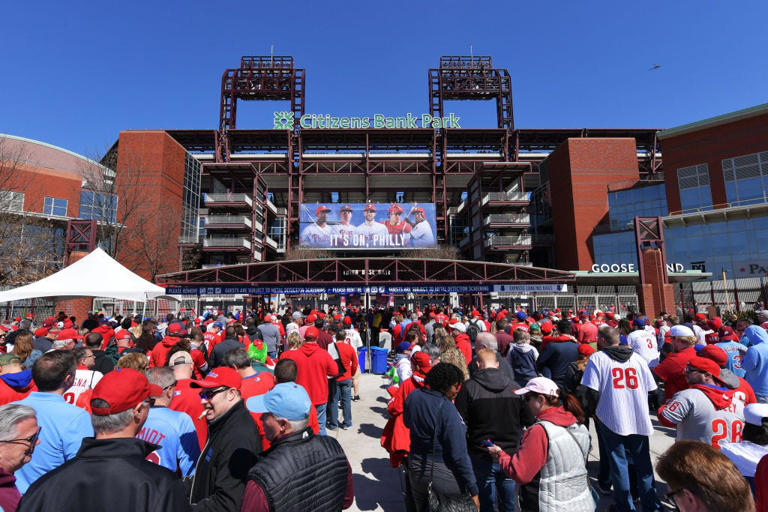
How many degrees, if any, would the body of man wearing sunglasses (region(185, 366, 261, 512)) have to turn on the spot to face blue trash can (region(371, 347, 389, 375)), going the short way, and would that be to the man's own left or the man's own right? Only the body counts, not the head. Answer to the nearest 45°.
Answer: approximately 135° to the man's own right

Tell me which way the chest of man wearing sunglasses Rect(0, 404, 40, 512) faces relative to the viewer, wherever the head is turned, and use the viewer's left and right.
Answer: facing to the right of the viewer

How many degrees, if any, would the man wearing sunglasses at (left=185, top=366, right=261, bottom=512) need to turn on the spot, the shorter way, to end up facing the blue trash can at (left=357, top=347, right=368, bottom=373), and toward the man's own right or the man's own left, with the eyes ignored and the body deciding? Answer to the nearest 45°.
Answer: approximately 135° to the man's own right

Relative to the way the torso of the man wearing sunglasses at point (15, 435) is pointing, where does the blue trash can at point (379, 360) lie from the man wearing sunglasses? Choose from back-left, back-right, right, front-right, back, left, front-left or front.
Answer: front-left

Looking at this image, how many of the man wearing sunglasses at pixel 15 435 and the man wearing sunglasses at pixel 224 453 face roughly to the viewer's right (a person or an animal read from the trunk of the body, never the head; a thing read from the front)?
1

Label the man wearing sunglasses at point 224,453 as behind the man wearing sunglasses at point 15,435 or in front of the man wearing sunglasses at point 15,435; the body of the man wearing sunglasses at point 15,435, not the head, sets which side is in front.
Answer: in front

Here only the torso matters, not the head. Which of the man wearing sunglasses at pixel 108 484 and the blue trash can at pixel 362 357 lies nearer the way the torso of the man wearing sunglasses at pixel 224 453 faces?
the man wearing sunglasses

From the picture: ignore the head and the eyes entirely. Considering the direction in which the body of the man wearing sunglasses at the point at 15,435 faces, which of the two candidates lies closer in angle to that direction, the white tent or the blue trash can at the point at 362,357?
the blue trash can

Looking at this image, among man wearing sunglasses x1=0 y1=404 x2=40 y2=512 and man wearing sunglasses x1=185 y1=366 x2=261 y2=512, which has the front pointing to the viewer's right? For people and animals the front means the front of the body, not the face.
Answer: man wearing sunglasses x1=0 y1=404 x2=40 y2=512

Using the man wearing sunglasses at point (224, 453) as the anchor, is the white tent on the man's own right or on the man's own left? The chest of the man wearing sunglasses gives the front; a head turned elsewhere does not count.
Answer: on the man's own right

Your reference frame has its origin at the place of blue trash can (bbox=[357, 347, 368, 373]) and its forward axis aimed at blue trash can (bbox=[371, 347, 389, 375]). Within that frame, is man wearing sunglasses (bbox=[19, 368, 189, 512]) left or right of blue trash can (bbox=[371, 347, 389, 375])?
right
